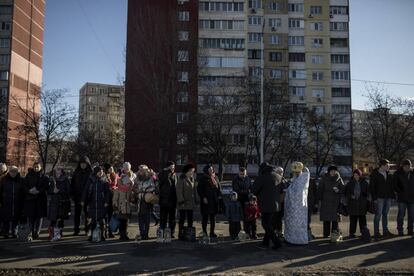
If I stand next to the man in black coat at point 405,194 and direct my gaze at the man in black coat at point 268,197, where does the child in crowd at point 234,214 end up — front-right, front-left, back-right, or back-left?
front-right

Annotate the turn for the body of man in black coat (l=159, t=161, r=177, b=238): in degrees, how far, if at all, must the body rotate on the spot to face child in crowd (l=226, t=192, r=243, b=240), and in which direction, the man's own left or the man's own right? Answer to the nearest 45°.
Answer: approximately 45° to the man's own left

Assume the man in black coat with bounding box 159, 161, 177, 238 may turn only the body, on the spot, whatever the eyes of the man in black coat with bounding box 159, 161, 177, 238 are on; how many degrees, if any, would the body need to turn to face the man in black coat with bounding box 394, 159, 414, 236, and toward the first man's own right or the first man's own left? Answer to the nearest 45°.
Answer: approximately 45° to the first man's own left

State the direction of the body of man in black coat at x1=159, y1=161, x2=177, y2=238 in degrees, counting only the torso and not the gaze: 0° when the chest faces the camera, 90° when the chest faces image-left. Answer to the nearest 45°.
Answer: approximately 315°

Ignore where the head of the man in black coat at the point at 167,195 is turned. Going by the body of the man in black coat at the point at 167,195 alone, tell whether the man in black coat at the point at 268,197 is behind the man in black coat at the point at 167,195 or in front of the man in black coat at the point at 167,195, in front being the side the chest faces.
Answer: in front

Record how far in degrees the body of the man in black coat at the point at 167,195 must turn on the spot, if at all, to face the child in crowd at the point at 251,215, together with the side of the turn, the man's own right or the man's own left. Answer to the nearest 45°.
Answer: approximately 45° to the man's own left

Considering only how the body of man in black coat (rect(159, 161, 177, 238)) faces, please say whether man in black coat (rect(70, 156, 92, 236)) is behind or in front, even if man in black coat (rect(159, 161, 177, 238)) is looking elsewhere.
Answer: behind

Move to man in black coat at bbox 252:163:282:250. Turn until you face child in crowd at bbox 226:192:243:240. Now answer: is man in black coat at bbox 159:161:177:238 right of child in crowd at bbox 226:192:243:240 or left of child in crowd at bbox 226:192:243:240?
left

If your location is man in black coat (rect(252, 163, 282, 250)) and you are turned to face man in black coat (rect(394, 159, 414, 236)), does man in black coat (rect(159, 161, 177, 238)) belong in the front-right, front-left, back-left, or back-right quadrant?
back-left
